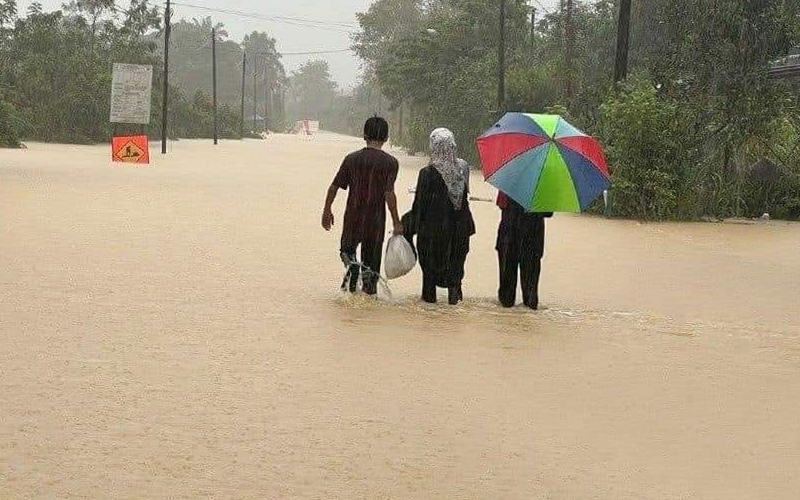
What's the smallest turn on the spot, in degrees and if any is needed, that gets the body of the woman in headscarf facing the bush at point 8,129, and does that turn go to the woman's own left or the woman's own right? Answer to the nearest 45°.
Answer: approximately 45° to the woman's own left

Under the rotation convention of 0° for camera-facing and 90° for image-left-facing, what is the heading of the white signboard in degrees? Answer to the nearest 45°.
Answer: approximately 0°

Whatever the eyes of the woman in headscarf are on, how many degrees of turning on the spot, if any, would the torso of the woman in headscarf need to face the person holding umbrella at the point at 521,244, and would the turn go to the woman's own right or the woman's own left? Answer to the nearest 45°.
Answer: approximately 90° to the woman's own right

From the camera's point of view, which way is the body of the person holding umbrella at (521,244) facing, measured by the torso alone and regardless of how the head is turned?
away from the camera

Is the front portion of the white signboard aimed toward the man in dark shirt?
yes

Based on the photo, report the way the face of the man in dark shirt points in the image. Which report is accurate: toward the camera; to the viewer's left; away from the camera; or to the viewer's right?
away from the camera

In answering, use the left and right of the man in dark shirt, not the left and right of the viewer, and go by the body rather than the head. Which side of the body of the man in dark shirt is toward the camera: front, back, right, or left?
back

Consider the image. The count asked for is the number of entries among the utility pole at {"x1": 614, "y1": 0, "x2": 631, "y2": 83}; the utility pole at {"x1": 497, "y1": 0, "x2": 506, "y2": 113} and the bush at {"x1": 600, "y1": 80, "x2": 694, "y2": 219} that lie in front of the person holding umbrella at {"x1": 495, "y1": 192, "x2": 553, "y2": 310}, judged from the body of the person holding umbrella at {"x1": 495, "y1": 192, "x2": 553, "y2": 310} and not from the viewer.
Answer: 3

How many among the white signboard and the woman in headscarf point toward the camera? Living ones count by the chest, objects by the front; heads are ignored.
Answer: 1

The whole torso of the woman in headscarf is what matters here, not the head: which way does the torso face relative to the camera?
away from the camera

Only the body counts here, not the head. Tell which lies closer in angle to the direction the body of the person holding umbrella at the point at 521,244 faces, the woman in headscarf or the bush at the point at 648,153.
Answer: the bush

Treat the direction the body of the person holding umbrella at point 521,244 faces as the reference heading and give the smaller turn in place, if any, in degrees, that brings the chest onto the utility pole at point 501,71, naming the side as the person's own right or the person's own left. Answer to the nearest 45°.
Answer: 0° — they already face it

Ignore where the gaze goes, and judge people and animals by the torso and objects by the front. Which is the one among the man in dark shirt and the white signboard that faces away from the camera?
the man in dark shirt
